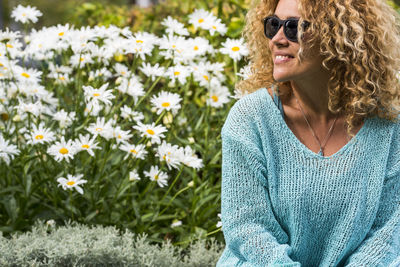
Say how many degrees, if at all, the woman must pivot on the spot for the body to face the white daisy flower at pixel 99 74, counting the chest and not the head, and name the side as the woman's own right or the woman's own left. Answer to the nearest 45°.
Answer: approximately 135° to the woman's own right

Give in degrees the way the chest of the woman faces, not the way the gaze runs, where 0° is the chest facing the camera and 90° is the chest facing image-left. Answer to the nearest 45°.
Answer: approximately 0°

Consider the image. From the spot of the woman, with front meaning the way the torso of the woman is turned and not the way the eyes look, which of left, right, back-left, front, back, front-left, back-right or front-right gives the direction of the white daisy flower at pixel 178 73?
back-right

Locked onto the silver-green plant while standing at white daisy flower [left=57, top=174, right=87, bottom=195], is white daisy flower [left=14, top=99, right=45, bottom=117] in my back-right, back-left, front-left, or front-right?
back-right

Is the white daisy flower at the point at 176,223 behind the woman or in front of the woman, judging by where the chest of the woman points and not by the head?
behind

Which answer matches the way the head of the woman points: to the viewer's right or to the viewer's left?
to the viewer's left

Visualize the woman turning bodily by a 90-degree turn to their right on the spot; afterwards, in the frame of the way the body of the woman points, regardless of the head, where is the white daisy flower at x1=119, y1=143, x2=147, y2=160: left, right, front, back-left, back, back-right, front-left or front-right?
front-right

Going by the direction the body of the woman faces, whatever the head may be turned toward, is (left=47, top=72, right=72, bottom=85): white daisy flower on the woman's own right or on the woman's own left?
on the woman's own right

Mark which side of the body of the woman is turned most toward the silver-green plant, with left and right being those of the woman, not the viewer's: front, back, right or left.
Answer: right

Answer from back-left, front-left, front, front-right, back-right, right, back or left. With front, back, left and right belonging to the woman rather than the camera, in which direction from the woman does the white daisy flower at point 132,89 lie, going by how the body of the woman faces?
back-right

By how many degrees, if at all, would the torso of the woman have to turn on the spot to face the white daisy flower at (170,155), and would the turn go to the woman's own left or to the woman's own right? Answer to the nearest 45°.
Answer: approximately 135° to the woman's own right

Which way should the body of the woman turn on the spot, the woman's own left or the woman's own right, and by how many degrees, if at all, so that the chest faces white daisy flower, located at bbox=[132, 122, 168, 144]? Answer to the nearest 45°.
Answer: approximately 135° to the woman's own right
